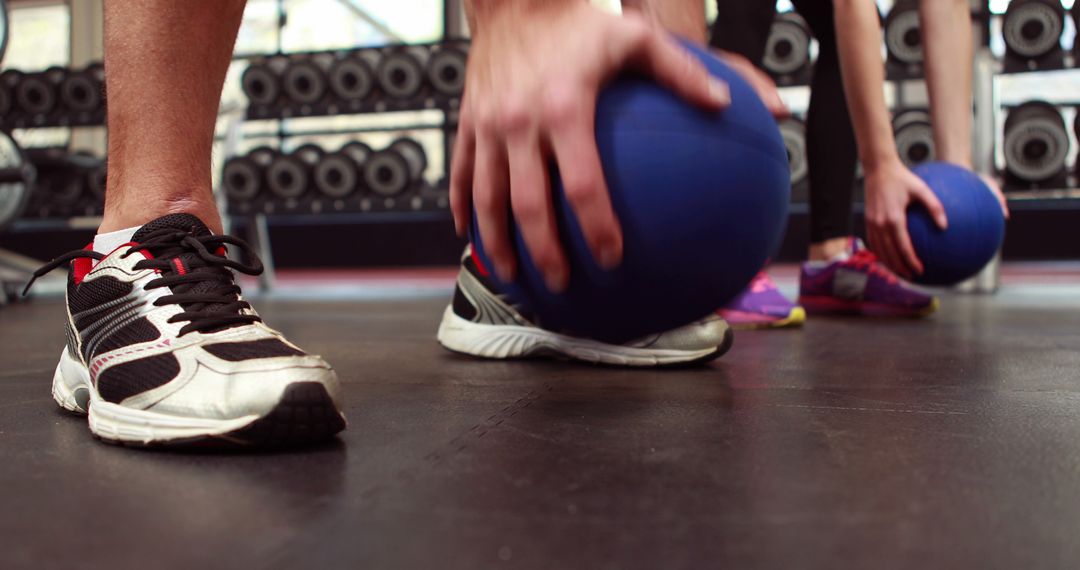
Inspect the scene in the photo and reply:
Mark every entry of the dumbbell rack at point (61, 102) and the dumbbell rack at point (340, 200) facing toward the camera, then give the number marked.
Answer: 2

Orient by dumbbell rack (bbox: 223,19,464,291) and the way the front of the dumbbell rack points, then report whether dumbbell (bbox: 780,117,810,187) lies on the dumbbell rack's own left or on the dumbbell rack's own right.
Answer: on the dumbbell rack's own left

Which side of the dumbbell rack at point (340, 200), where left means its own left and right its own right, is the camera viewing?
front

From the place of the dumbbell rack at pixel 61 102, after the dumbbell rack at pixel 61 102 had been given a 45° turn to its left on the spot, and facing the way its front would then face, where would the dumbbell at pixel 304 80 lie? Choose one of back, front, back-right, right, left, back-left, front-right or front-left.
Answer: front

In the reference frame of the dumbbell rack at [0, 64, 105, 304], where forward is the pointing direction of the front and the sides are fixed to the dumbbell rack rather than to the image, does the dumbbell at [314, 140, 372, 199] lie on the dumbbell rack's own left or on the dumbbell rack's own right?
on the dumbbell rack's own left

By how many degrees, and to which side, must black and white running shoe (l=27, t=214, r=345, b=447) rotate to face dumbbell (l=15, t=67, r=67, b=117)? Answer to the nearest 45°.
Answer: approximately 135° to its left

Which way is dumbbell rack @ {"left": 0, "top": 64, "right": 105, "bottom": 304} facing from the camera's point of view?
toward the camera

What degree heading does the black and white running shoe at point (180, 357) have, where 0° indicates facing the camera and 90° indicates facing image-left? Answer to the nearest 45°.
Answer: approximately 315°

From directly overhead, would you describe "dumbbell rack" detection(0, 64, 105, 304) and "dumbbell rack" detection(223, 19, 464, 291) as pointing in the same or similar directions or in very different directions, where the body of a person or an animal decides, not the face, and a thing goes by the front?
same or similar directions

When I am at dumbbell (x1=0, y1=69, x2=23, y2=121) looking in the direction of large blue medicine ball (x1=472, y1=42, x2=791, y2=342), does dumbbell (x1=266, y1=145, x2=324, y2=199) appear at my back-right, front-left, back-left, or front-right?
front-left
